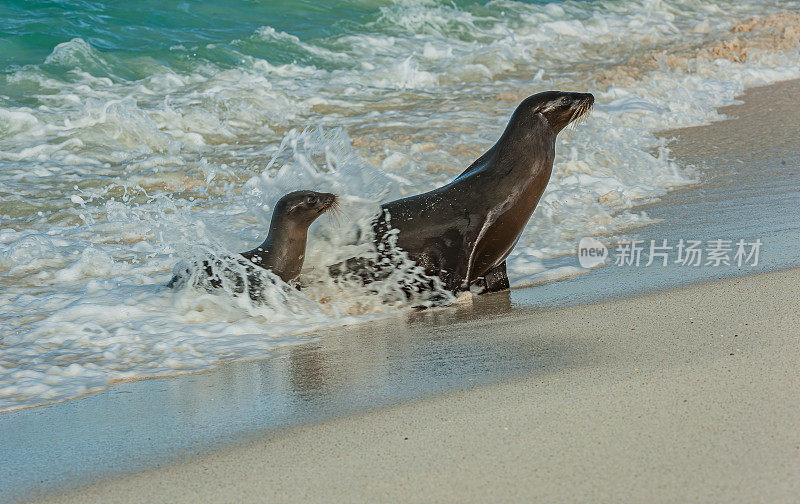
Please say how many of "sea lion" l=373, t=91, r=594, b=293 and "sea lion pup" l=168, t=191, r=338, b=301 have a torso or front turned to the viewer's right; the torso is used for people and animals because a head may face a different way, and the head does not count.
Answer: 2

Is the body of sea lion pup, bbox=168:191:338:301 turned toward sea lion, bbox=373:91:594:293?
yes

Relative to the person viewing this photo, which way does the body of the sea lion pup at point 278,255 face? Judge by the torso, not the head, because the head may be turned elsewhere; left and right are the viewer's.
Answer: facing to the right of the viewer

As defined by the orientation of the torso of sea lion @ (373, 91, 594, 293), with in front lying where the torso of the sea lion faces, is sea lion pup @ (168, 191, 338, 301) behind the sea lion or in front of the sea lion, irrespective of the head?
behind

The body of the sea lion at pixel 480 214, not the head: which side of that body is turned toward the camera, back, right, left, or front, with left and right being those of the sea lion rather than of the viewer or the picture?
right
